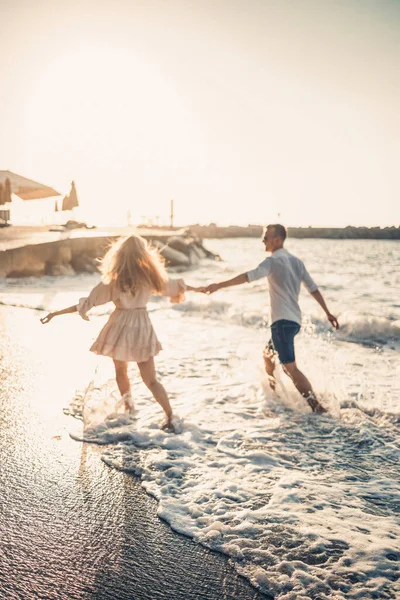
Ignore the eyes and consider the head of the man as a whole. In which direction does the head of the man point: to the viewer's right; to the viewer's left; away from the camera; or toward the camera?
to the viewer's left

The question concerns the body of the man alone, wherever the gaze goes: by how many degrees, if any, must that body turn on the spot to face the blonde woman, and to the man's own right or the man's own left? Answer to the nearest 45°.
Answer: approximately 90° to the man's own left

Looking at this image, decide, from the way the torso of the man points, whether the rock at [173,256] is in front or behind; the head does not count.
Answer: in front

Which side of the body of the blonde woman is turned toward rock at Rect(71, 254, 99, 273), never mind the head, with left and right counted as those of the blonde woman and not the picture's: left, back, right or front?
front

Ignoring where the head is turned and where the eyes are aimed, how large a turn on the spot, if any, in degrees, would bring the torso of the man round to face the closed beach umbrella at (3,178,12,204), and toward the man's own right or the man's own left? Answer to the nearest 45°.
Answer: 0° — they already face it

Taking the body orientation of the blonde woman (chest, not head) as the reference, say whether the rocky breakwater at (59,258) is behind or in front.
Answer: in front

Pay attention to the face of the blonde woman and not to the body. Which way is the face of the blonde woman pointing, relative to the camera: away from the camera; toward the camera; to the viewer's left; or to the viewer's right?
away from the camera

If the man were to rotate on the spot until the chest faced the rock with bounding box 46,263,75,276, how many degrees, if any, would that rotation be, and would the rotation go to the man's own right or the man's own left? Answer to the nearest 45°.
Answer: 0° — they already face it

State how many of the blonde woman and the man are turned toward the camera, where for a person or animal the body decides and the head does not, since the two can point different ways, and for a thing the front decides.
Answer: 0

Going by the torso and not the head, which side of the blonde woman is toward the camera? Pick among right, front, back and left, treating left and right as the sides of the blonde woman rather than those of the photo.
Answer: back

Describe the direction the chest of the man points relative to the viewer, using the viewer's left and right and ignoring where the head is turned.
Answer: facing away from the viewer and to the left of the viewer
